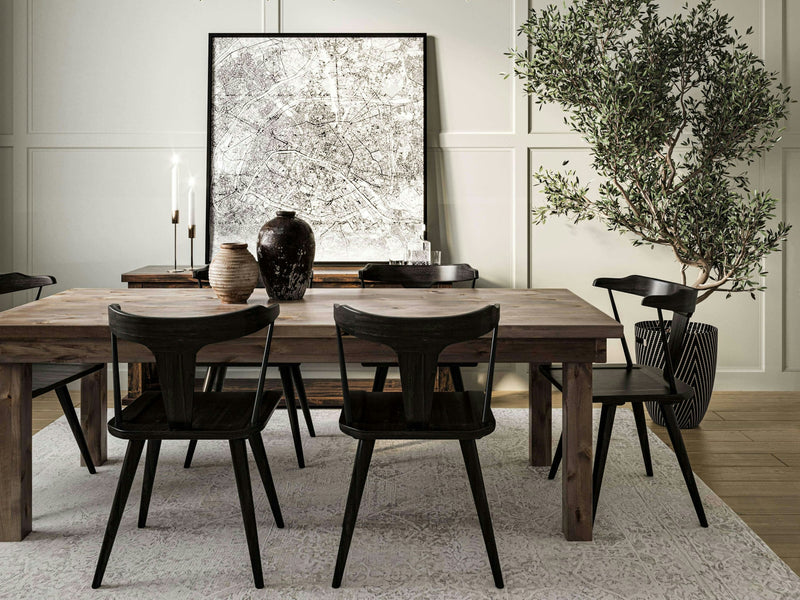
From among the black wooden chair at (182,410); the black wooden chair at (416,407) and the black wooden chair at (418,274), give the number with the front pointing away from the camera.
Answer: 2

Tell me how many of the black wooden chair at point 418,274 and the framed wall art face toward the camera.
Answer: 2

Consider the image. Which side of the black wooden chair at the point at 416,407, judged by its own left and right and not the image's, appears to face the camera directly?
back

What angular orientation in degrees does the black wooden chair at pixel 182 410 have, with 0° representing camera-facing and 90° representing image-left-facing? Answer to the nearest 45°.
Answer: approximately 180°

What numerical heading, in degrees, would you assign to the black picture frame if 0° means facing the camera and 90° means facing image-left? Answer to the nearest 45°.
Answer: approximately 0°

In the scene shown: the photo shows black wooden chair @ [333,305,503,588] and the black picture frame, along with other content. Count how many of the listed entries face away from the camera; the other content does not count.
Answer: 1

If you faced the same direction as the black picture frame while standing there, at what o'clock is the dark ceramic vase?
The dark ceramic vase is roughly at 12 o'clock from the black picture frame.

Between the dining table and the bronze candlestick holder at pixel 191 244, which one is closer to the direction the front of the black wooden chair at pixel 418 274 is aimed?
the dining table

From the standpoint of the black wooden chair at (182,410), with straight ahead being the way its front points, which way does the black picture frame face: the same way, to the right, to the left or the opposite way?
the opposite way
